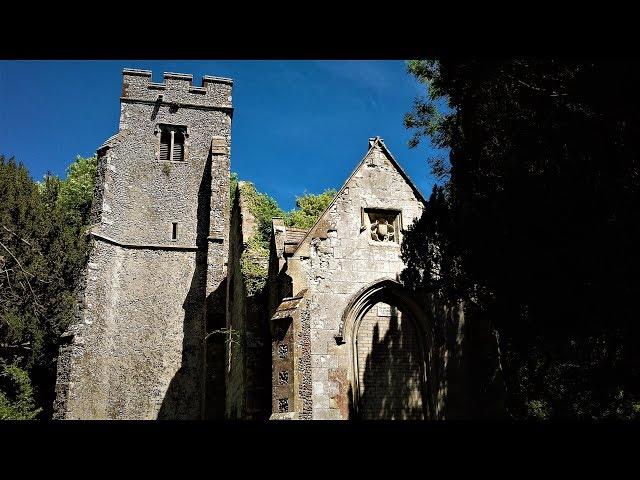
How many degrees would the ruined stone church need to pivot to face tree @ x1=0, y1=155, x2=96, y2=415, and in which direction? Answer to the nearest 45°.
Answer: approximately 90° to its right

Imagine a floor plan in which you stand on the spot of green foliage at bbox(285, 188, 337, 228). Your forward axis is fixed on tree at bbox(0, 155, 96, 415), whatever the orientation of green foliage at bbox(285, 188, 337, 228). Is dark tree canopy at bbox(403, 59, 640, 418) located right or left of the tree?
left

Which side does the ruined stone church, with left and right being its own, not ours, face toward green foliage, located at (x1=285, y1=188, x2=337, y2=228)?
back

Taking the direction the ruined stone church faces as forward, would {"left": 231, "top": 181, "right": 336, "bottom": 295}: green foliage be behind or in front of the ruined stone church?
behind

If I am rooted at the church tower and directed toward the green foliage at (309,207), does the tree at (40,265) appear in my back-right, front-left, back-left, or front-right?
back-left

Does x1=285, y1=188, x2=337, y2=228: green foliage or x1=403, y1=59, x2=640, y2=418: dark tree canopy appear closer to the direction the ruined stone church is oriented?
the dark tree canopy

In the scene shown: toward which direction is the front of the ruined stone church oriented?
toward the camera
